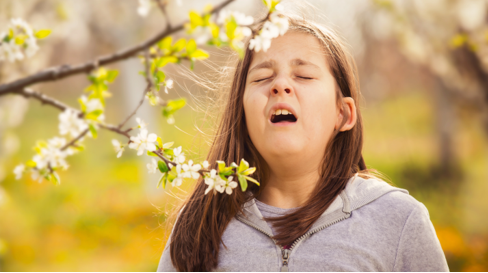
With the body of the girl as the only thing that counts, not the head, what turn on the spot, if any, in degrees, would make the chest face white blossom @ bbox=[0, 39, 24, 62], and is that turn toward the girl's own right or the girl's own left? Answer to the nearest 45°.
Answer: approximately 45° to the girl's own right

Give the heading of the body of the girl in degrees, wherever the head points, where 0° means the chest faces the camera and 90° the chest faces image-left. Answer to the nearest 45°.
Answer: approximately 0°

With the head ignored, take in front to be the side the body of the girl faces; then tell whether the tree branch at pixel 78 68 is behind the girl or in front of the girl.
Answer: in front

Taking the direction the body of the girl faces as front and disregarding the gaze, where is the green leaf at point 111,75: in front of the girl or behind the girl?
in front

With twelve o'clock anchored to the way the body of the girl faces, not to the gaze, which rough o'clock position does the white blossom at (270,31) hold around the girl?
The white blossom is roughly at 12 o'clock from the girl.
